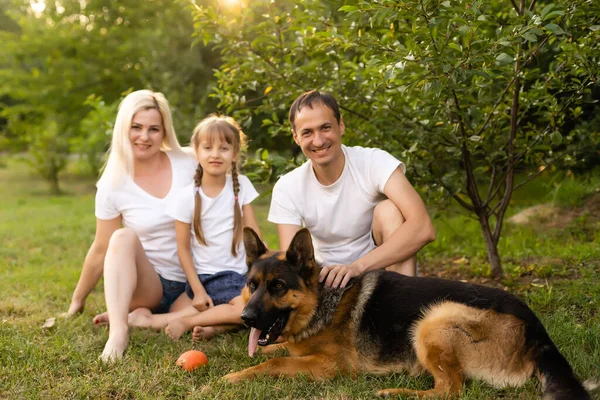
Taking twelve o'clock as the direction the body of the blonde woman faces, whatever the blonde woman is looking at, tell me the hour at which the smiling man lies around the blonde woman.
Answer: The smiling man is roughly at 10 o'clock from the blonde woman.

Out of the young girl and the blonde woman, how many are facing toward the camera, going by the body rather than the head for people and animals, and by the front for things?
2

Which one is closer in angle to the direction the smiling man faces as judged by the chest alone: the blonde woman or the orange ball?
the orange ball

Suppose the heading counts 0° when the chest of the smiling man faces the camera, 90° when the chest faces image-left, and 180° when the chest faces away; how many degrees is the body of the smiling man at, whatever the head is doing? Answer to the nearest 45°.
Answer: approximately 0°

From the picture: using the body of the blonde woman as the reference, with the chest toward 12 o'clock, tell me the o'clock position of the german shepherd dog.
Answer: The german shepherd dog is roughly at 11 o'clock from the blonde woman.

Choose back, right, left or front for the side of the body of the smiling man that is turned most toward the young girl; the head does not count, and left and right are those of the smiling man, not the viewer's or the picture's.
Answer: right

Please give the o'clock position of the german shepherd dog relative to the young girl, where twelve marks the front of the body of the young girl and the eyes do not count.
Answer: The german shepherd dog is roughly at 11 o'clock from the young girl.

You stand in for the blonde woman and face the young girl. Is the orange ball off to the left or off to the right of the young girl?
right

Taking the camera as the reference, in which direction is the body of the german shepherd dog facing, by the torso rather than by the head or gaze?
to the viewer's left

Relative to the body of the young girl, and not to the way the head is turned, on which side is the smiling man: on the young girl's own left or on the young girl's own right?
on the young girl's own left
